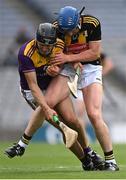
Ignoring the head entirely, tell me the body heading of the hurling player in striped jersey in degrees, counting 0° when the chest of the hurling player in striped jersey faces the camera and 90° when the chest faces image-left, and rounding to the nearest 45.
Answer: approximately 45°
